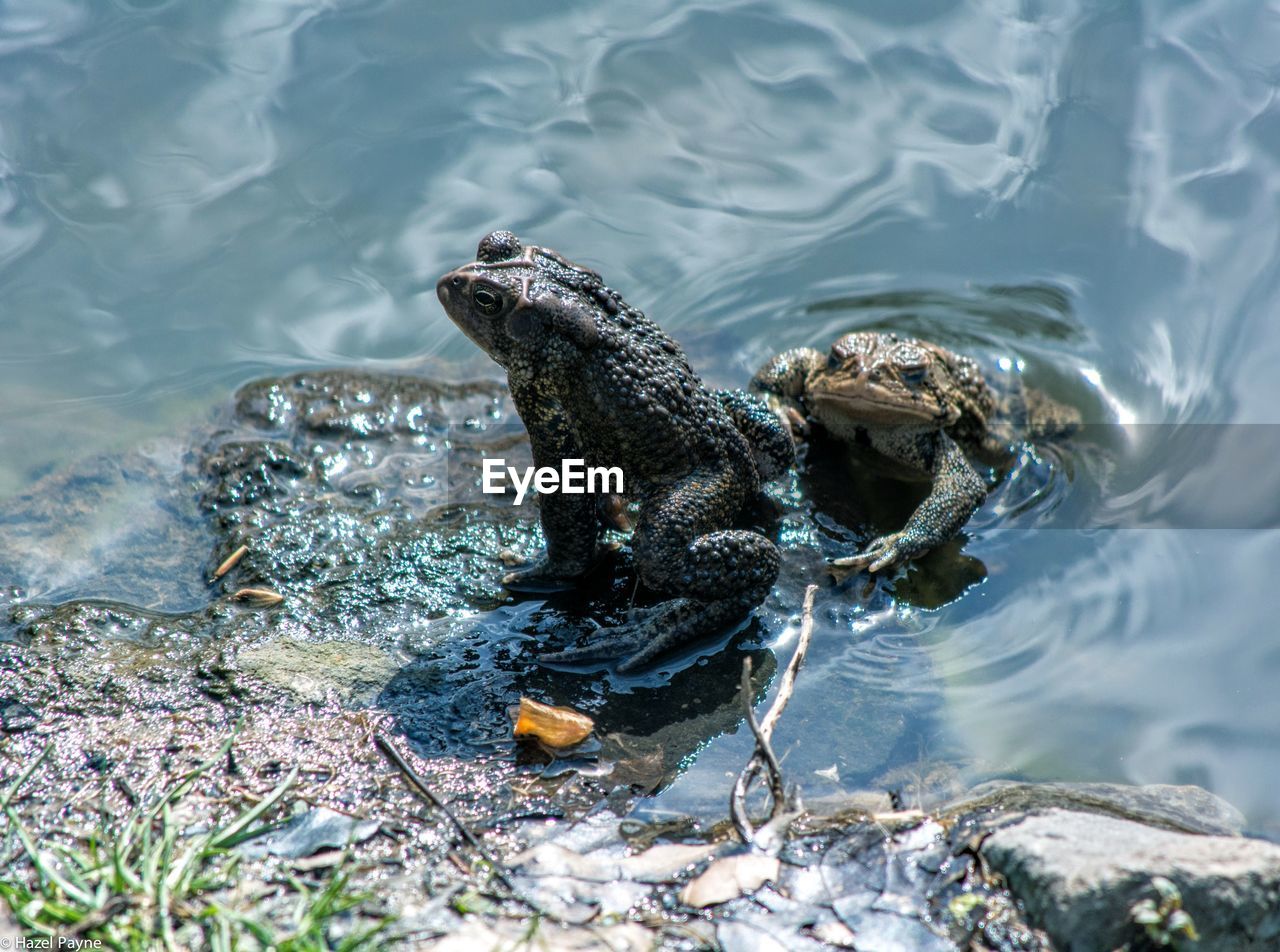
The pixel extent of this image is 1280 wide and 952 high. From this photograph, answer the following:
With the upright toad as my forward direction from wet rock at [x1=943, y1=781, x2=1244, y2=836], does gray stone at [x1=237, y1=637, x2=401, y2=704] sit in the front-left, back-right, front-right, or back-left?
front-left

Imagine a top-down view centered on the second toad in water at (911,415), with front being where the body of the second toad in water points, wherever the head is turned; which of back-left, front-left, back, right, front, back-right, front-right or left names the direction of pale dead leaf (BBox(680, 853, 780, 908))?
front-left

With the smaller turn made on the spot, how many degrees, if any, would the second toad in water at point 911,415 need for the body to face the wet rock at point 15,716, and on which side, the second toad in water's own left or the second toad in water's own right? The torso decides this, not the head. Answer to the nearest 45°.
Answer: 0° — it already faces it

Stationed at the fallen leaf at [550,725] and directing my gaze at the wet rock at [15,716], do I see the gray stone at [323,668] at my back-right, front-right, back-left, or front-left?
front-right

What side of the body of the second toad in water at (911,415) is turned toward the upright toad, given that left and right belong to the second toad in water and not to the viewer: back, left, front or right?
front

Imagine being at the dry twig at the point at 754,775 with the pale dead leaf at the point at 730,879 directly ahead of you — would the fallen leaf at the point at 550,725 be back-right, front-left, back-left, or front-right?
back-right

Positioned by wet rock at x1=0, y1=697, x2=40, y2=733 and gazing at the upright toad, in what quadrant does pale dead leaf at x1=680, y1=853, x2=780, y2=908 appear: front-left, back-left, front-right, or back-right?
front-right

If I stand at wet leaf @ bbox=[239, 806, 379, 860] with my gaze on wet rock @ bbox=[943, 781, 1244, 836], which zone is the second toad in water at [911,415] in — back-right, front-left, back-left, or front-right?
front-left

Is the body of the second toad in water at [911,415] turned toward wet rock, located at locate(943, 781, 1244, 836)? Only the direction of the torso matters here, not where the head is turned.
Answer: no

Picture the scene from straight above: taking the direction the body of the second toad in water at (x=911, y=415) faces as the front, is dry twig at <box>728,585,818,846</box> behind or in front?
in front

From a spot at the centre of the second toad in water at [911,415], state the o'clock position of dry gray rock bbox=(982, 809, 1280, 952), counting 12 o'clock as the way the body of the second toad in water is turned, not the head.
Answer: The dry gray rock is roughly at 10 o'clock from the second toad in water.
